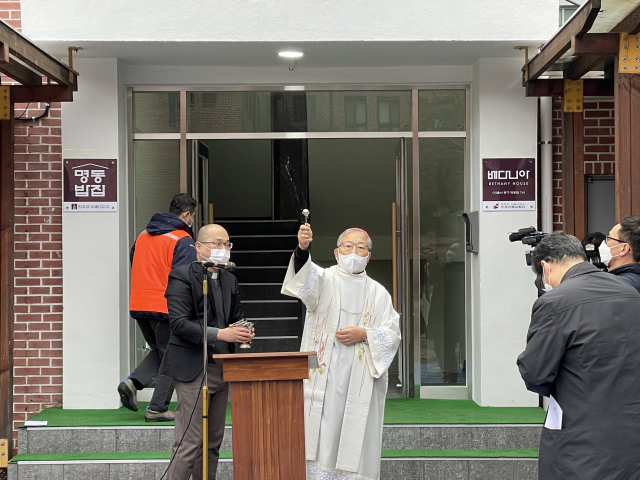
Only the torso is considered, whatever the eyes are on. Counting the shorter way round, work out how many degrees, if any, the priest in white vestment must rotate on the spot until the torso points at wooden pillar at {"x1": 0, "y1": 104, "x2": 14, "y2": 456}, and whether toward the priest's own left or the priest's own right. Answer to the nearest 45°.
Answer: approximately 135° to the priest's own right

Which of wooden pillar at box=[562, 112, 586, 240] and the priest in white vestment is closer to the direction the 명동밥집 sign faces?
the priest in white vestment

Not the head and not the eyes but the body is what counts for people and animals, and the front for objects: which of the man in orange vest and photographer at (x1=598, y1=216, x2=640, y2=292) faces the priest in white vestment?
the photographer

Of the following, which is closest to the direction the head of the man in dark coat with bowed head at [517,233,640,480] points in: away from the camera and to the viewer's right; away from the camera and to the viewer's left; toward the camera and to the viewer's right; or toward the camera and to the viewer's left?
away from the camera and to the viewer's left

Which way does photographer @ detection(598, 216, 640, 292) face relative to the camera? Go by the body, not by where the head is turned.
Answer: to the viewer's left

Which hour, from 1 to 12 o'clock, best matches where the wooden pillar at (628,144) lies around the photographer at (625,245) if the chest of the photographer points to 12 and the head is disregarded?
The wooden pillar is roughly at 3 o'clock from the photographer.

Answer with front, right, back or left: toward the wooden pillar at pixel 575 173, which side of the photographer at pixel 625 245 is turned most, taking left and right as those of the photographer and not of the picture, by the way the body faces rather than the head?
right

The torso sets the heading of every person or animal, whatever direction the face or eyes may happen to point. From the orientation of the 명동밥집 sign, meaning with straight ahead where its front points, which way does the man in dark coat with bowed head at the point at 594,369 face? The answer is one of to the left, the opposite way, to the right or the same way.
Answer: the opposite way
